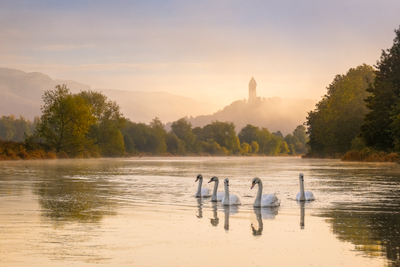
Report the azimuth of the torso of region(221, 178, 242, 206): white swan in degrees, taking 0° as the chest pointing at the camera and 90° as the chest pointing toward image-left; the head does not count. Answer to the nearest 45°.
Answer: approximately 45°
